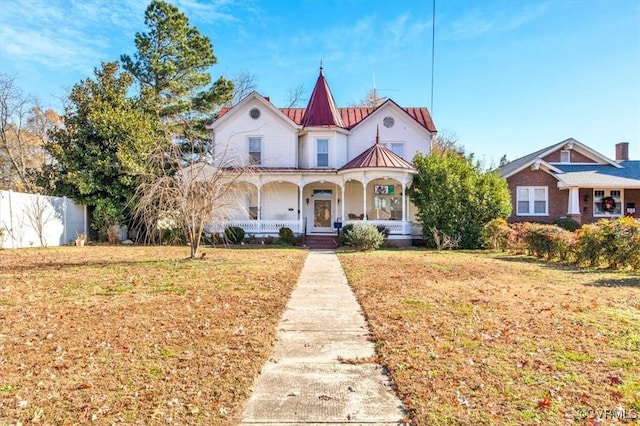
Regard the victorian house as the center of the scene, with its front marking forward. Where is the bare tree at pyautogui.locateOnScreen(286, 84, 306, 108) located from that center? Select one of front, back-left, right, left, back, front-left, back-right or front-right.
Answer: back

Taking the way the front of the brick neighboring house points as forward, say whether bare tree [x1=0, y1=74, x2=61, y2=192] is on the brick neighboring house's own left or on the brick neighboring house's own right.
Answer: on the brick neighboring house's own right

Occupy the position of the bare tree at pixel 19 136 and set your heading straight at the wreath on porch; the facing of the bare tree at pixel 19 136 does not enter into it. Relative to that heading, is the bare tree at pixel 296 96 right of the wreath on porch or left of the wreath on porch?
left

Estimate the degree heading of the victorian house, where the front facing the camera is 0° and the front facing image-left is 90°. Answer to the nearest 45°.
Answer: approximately 0°

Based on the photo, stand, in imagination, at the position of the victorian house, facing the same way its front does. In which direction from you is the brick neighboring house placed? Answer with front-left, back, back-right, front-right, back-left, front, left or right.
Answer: left

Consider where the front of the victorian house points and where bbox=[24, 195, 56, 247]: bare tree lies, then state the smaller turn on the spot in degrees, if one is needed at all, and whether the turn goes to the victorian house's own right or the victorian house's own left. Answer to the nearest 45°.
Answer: approximately 45° to the victorian house's own right

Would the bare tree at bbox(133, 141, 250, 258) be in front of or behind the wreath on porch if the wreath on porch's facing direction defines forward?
in front

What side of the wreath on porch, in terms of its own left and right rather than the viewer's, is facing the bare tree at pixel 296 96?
right

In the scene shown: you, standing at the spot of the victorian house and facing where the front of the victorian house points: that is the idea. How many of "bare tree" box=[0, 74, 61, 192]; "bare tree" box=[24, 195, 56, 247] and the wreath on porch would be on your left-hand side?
1

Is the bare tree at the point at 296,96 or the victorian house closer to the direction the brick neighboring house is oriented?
the victorian house

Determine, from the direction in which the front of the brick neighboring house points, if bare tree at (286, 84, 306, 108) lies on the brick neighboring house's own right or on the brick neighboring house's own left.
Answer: on the brick neighboring house's own right
